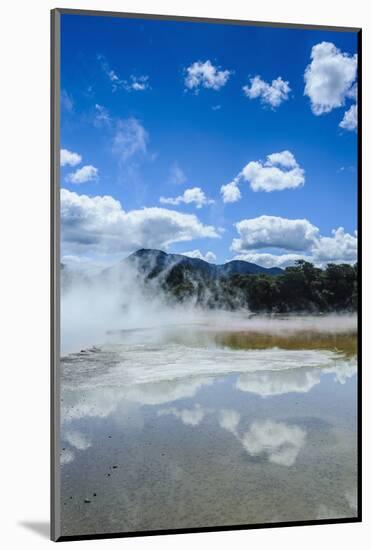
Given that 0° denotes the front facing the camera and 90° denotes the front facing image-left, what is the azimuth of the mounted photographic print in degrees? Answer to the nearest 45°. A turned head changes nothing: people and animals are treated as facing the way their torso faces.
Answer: approximately 315°
